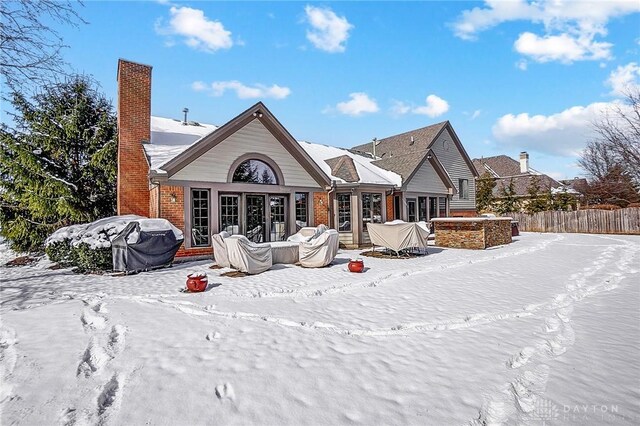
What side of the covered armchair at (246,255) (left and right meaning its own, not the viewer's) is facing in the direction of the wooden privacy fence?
front

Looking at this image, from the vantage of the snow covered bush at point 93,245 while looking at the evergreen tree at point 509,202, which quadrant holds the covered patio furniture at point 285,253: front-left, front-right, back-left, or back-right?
front-right

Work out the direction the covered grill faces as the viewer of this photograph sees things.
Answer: facing the viewer and to the right of the viewer

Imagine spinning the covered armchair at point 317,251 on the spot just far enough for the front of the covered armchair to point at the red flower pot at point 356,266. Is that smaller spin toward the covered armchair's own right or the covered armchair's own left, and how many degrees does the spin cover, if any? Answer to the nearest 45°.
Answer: approximately 180°

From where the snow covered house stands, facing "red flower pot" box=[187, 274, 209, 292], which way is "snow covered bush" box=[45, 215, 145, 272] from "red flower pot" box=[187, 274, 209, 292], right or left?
right

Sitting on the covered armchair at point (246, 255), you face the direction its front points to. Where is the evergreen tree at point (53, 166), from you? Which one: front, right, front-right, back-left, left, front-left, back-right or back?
left

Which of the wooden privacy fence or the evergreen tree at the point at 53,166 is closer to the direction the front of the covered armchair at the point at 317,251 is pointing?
the evergreen tree

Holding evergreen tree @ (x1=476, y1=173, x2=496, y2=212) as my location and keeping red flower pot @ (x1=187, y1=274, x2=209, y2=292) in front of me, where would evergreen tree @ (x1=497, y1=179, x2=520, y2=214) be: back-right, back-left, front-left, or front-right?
back-left

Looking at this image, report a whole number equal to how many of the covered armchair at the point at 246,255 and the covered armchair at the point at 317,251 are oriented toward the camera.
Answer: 0

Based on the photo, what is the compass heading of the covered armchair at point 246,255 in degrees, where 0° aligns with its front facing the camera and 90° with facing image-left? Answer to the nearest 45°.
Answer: approximately 225°

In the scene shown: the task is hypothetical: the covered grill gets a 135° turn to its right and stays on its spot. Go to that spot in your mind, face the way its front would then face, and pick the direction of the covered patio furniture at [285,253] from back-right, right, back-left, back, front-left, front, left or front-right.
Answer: back

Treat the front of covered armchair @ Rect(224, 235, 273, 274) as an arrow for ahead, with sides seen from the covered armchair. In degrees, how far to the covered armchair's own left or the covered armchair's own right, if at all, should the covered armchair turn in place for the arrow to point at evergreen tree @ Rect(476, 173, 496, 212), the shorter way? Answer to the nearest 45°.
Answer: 0° — it already faces it

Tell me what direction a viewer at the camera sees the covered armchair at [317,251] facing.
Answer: facing away from the viewer and to the left of the viewer

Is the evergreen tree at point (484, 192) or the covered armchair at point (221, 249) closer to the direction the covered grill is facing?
the covered armchair

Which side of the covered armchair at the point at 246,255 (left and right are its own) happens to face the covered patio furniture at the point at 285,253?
front

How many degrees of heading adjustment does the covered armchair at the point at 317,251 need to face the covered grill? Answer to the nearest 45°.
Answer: approximately 45° to its left
